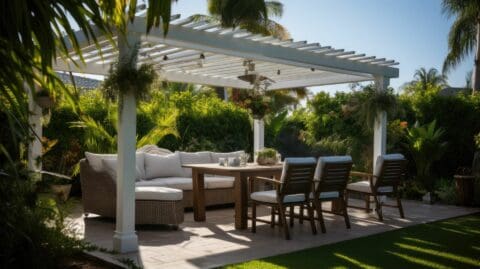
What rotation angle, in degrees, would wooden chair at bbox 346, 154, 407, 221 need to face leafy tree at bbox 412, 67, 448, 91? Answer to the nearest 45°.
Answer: approximately 45° to its right

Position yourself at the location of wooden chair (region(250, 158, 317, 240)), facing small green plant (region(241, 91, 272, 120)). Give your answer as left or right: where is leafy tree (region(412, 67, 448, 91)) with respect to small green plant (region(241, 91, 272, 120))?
right

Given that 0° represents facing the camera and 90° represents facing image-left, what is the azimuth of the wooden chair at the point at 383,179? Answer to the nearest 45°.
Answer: approximately 135°

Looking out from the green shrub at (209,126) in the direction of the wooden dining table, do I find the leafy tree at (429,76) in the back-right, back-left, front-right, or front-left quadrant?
back-left

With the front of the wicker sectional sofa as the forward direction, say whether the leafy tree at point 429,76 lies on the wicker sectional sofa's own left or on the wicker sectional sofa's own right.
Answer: on the wicker sectional sofa's own left

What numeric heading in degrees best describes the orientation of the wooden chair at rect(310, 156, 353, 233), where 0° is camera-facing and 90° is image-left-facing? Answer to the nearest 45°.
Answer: approximately 135°

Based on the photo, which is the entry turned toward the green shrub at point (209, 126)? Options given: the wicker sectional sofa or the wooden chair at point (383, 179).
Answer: the wooden chair

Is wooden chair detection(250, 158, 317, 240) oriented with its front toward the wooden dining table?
yes

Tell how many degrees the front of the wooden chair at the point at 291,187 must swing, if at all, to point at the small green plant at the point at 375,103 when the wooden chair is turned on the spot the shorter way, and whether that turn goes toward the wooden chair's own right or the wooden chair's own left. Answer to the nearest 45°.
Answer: approximately 90° to the wooden chair's own right

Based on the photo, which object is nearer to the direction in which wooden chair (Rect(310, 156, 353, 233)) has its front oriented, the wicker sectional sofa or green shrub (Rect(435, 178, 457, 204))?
the wicker sectional sofa

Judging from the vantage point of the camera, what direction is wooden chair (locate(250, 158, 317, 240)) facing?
facing away from the viewer and to the left of the viewer

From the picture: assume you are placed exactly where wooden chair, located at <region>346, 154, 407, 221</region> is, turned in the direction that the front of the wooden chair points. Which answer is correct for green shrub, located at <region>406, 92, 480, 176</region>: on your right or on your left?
on your right

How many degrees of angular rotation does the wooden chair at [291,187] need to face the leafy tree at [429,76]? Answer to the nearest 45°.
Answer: approximately 45° to its right
